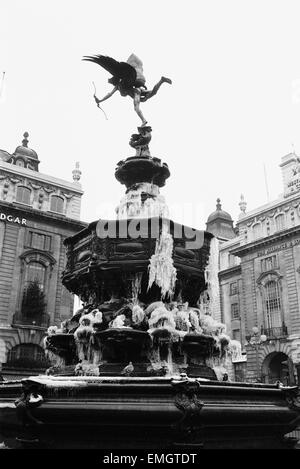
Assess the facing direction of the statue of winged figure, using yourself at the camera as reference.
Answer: facing to the left of the viewer

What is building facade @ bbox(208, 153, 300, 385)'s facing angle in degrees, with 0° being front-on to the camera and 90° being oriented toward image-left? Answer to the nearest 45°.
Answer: approximately 45°

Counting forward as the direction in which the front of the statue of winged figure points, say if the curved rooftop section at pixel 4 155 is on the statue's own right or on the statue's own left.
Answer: on the statue's own right
